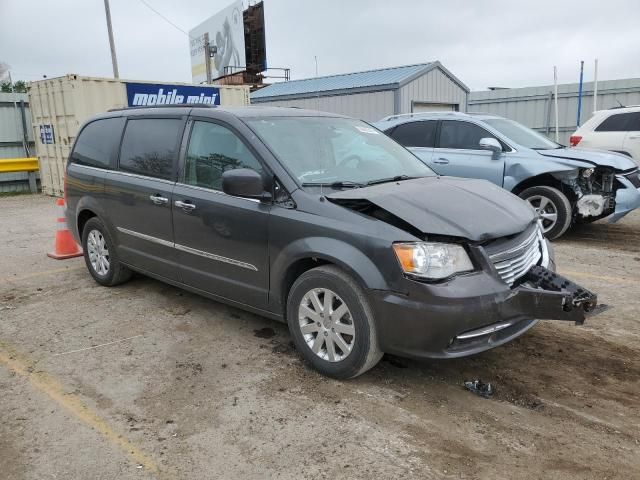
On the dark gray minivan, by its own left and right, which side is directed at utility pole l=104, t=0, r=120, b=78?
back

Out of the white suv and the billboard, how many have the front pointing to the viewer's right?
1

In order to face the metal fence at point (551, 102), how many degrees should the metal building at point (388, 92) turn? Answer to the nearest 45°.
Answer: approximately 45° to its left

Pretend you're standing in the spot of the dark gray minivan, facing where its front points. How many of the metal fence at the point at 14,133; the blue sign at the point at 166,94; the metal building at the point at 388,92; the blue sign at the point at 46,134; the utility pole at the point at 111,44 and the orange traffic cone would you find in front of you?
0

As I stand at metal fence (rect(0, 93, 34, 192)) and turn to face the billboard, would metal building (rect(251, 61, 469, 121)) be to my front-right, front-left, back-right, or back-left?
front-right

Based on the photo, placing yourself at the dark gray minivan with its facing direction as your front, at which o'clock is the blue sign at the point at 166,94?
The blue sign is roughly at 7 o'clock from the dark gray minivan.

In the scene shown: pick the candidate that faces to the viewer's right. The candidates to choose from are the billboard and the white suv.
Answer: the white suv

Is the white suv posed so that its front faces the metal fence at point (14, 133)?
no

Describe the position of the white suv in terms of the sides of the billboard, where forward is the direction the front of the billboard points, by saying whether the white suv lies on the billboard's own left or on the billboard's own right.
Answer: on the billboard's own left

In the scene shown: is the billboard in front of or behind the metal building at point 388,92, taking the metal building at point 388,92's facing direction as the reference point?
behind

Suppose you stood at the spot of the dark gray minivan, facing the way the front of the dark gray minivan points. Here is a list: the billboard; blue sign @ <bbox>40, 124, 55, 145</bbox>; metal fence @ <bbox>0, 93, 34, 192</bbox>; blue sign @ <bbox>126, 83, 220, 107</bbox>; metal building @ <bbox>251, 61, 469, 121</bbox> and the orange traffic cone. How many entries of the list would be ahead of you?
0

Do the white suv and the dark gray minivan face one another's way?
no

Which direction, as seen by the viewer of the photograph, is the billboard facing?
facing the viewer and to the left of the viewer

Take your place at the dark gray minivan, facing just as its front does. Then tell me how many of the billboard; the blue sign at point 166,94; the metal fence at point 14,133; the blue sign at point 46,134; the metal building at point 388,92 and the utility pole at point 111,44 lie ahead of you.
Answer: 0

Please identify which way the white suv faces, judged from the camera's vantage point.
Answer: facing to the right of the viewer

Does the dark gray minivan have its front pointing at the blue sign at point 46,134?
no

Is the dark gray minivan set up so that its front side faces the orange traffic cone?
no

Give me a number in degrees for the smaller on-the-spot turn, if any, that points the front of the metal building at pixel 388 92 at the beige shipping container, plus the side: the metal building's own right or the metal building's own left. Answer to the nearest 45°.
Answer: approximately 90° to the metal building's own right
